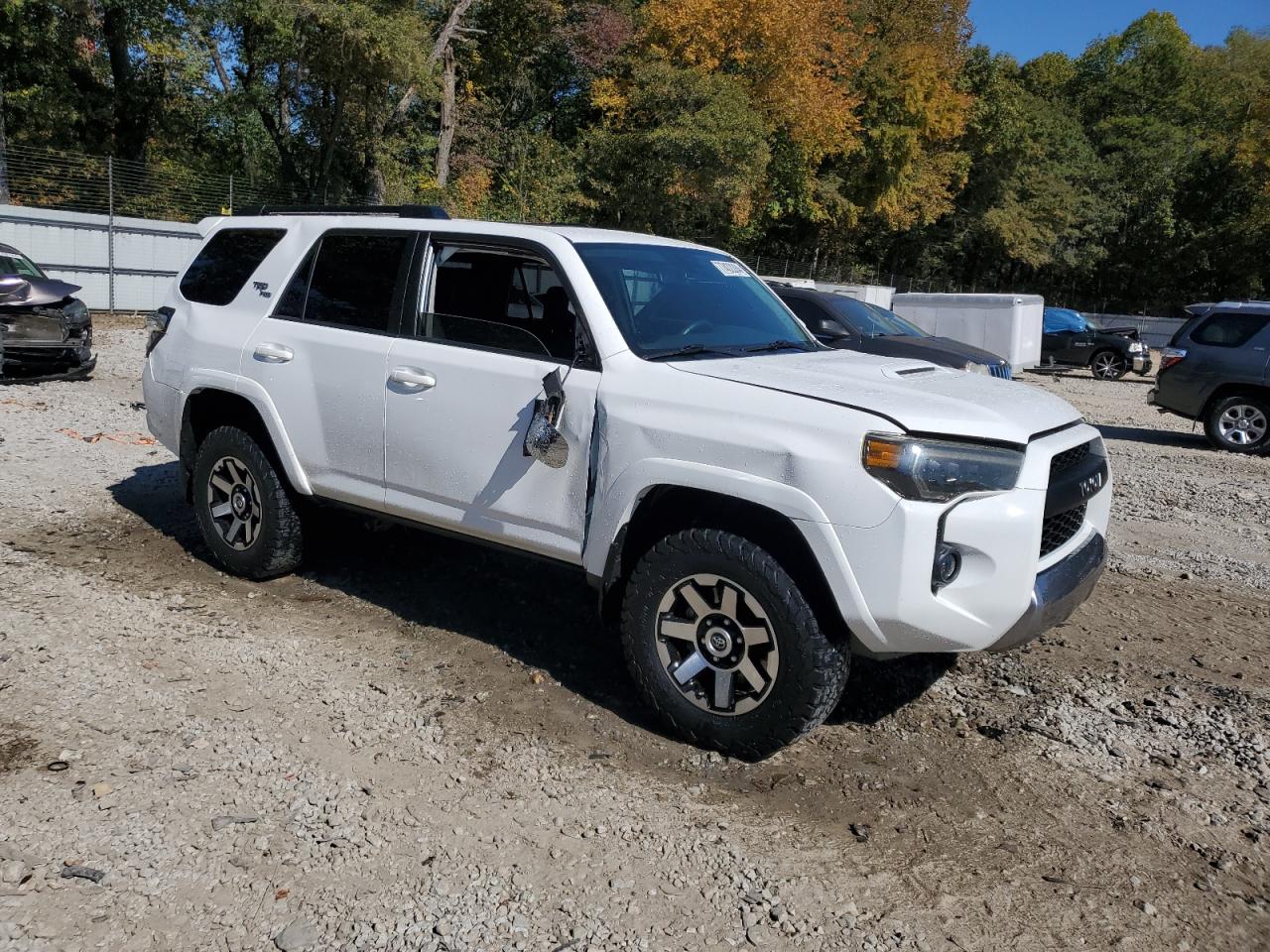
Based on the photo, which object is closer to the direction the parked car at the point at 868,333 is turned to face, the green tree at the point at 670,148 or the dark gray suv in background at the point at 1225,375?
the dark gray suv in background

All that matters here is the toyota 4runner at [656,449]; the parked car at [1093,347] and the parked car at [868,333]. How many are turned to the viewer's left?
0

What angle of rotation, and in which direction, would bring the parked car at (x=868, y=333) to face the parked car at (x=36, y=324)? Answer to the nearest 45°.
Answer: approximately 135° to its right

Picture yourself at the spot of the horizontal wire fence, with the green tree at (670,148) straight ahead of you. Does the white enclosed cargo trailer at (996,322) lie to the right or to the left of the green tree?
right

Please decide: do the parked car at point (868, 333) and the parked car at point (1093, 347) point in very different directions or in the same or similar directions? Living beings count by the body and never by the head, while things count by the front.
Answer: same or similar directions

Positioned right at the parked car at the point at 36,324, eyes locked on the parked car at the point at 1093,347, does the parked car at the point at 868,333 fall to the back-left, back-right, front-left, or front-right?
front-right

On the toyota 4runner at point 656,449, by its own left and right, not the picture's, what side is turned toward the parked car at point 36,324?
back

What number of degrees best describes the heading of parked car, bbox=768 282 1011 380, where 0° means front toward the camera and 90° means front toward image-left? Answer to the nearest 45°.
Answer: approximately 315°

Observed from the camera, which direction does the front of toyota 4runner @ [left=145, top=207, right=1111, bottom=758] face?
facing the viewer and to the right of the viewer

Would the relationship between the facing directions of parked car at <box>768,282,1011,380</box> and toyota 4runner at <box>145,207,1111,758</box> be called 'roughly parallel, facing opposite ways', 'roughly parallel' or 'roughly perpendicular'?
roughly parallel
